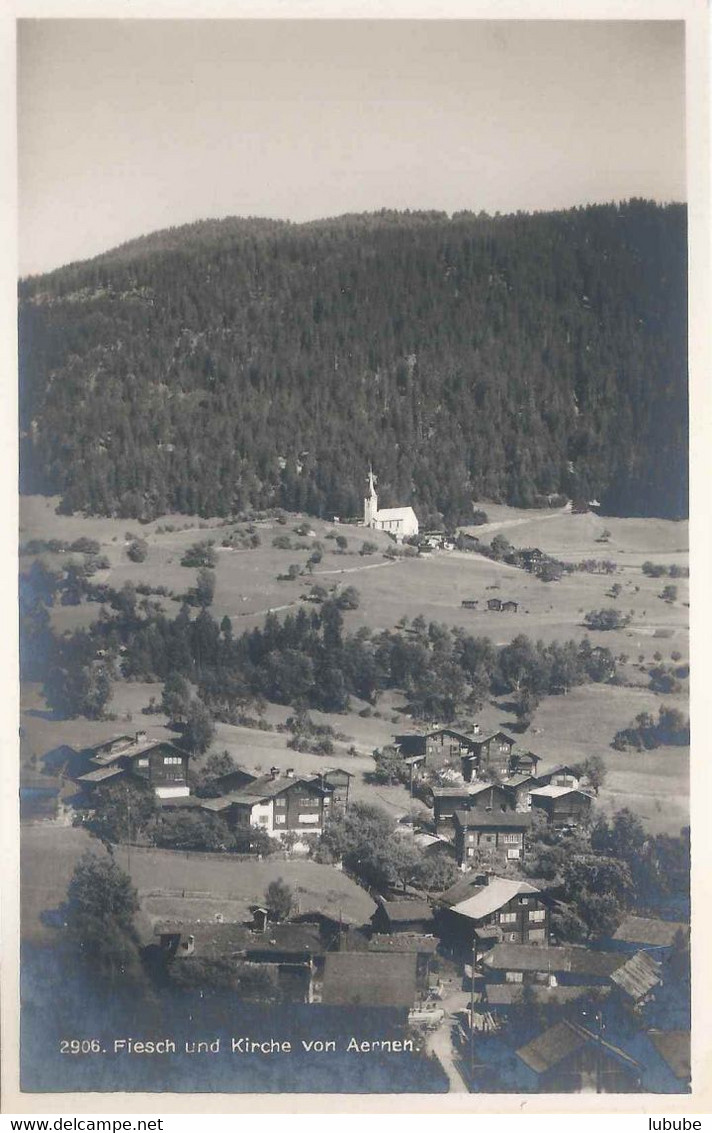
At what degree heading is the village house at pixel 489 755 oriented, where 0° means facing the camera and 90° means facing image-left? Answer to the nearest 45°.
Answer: approximately 315°

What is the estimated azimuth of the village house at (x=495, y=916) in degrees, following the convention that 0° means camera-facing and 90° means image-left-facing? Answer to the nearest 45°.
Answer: approximately 315°

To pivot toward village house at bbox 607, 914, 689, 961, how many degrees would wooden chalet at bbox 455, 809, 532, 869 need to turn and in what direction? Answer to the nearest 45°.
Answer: approximately 90° to its left

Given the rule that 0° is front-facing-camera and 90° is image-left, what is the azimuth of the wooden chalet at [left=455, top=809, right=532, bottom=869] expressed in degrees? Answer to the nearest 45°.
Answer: approximately 0°

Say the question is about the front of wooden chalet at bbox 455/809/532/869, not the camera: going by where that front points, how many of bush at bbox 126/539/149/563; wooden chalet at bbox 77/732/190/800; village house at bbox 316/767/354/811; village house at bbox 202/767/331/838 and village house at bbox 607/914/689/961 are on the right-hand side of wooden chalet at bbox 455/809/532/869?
4
